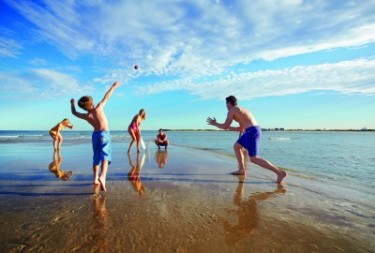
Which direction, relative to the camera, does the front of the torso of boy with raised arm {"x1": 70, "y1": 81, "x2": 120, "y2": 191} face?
away from the camera

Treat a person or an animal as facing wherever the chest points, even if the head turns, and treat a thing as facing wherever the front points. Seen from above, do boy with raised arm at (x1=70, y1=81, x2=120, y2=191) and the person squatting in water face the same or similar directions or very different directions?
very different directions

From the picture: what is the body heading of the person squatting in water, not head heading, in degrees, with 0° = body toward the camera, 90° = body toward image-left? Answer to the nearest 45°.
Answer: approximately 0°

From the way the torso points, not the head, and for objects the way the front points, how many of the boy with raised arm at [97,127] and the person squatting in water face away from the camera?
1

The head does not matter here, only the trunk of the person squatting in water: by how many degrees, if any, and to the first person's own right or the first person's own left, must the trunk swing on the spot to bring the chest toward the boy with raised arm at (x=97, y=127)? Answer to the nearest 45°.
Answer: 0° — they already face them
